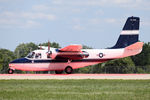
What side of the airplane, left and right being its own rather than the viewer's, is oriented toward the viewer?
left
